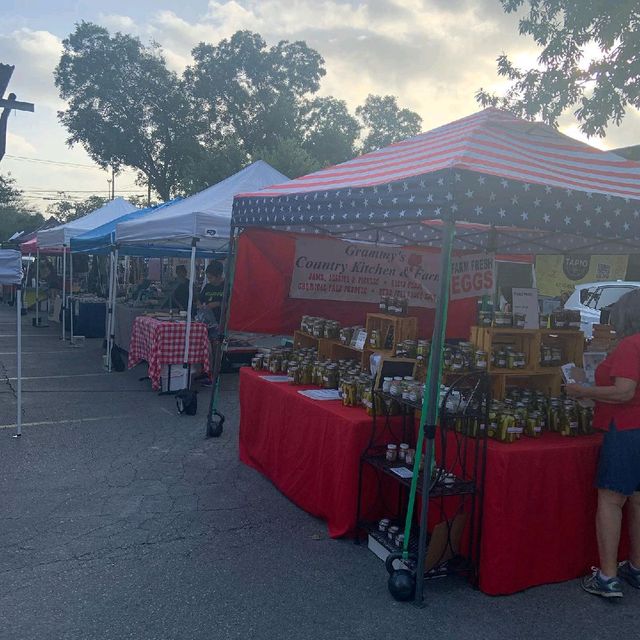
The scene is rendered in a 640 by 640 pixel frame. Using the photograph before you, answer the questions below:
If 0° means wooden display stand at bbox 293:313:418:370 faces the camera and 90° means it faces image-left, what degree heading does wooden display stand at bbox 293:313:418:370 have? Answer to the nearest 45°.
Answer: approximately 45°

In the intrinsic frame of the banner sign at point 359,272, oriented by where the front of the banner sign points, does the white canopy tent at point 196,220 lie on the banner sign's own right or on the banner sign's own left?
on the banner sign's own right

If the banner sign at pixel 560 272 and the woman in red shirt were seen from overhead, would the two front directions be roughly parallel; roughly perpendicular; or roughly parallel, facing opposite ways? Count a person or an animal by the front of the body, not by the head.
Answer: roughly perpendicular

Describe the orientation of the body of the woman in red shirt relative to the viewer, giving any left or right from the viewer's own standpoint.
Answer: facing to the left of the viewer

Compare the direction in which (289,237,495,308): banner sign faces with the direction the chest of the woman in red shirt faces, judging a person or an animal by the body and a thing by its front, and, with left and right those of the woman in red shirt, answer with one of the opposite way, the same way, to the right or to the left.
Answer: to the left

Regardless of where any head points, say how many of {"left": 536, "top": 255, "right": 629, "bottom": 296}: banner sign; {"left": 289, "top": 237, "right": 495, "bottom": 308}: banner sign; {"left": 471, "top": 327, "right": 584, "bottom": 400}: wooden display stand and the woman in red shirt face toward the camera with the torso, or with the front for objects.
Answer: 3

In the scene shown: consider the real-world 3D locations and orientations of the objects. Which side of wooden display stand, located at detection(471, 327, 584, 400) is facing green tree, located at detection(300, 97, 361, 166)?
back

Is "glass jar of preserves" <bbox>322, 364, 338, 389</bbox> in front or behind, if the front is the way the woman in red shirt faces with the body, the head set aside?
in front

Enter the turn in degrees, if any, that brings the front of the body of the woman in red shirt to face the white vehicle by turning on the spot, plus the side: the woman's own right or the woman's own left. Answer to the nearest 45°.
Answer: approximately 90° to the woman's own right
